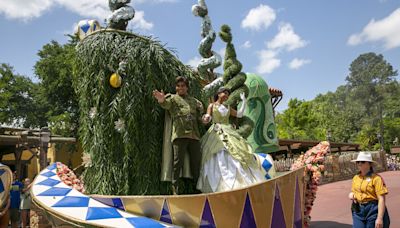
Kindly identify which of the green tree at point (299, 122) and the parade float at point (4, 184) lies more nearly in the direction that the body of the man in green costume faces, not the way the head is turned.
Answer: the parade float

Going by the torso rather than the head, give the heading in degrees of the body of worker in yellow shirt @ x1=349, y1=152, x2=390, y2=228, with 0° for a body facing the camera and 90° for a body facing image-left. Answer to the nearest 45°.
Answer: approximately 45°

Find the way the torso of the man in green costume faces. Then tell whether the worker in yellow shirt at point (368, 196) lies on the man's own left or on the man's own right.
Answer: on the man's own left

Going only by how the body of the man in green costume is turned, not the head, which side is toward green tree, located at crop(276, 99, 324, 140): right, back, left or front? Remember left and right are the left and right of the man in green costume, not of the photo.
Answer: back
